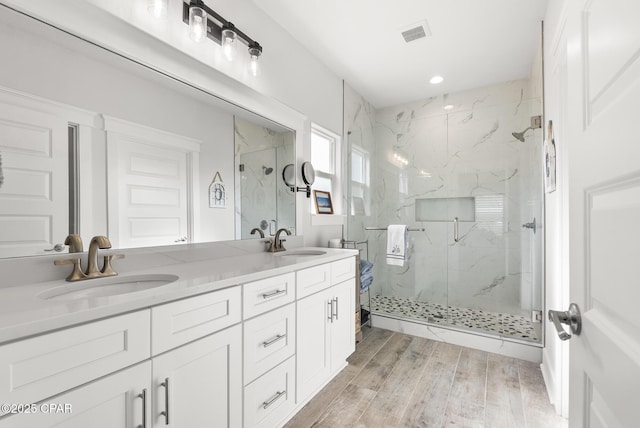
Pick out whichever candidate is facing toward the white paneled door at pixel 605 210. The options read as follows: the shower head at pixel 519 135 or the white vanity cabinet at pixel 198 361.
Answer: the white vanity cabinet

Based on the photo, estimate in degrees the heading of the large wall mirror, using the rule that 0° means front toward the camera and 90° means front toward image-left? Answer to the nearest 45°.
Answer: approximately 315°

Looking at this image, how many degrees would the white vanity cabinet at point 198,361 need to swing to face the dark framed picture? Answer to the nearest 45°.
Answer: approximately 90° to its left

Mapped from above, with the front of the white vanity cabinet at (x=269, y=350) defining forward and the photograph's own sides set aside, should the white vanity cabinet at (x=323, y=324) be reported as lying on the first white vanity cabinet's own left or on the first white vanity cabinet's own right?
on the first white vanity cabinet's own left

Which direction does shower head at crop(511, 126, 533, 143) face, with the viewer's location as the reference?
facing to the left of the viewer

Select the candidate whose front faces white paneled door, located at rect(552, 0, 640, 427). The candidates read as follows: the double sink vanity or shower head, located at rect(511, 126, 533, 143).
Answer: the double sink vanity

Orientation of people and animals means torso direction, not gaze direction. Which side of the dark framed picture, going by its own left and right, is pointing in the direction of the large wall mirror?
right

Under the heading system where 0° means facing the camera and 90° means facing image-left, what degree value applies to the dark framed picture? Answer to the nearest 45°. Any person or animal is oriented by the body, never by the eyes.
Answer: approximately 315°

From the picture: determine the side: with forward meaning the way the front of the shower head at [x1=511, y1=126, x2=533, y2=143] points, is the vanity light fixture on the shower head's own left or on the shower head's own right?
on the shower head's own left

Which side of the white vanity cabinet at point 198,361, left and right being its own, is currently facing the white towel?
left

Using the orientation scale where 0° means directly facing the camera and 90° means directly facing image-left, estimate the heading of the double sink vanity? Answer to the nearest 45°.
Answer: approximately 315°
